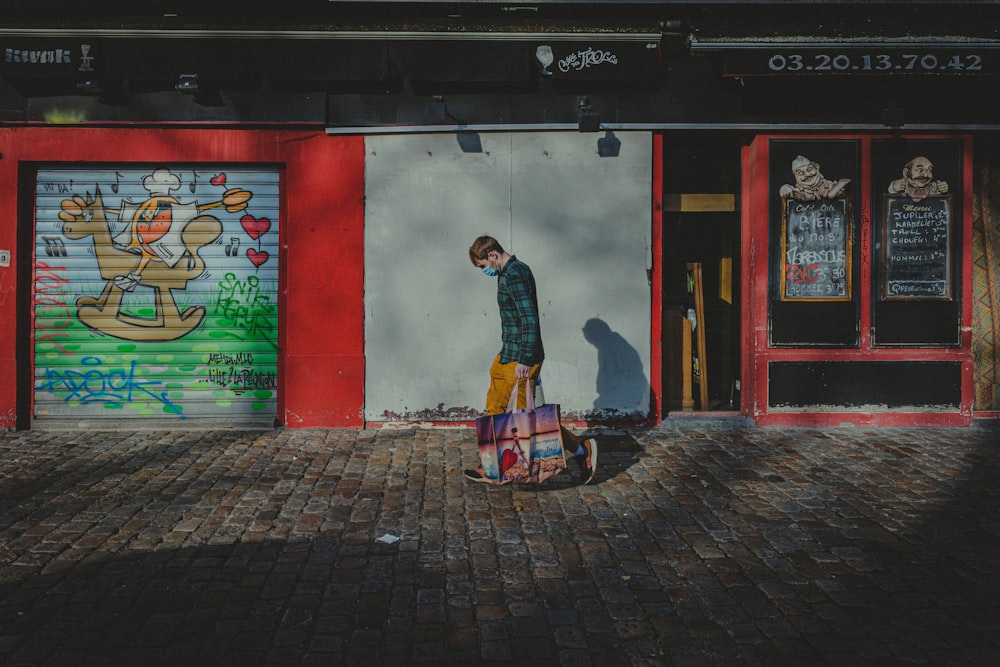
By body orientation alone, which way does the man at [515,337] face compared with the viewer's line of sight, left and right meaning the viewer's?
facing to the left of the viewer

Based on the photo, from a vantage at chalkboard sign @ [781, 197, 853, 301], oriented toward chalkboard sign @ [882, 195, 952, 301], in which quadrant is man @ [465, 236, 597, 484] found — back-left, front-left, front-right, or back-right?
back-right

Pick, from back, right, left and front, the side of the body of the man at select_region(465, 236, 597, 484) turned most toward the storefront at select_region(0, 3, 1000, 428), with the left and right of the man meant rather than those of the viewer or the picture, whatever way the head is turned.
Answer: right

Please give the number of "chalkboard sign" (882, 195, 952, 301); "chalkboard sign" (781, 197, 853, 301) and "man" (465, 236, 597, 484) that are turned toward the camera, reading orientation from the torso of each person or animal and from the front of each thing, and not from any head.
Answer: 2

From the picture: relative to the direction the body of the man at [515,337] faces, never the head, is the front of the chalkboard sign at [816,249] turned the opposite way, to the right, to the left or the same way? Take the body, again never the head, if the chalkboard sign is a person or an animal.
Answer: to the left

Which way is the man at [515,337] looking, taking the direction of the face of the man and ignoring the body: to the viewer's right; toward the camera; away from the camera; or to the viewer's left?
to the viewer's left

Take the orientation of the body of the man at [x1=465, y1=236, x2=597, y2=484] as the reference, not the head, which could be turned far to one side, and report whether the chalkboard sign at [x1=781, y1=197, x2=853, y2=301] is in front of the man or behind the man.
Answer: behind

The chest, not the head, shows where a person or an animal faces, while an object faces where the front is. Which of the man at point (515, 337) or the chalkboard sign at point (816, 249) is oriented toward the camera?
the chalkboard sign

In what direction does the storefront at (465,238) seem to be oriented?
toward the camera

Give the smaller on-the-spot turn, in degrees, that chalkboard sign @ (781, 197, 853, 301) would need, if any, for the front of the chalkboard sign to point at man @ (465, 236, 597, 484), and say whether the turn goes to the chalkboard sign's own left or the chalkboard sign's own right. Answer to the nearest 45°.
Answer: approximately 45° to the chalkboard sign's own right

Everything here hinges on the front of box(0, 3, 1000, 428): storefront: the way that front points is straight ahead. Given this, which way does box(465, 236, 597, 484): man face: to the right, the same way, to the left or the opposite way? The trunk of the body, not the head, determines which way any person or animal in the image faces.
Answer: to the right

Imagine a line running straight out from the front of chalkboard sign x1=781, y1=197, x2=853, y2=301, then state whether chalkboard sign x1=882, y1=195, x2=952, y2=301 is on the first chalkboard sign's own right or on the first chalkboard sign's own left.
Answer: on the first chalkboard sign's own left

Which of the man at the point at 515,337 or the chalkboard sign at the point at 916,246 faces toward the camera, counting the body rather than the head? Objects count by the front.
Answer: the chalkboard sign

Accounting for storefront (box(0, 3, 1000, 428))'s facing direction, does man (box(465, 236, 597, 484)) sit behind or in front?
in front
